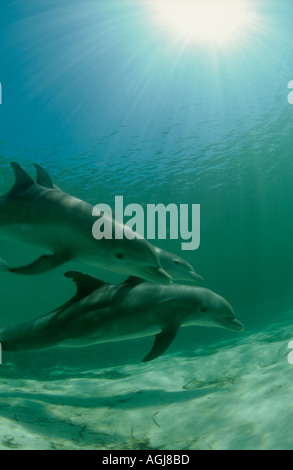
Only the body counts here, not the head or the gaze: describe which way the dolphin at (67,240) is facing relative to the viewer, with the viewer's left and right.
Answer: facing to the right of the viewer

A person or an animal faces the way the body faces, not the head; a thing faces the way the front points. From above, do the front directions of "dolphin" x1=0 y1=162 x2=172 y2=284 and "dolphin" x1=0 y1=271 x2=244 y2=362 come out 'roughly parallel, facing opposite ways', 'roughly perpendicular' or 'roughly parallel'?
roughly parallel

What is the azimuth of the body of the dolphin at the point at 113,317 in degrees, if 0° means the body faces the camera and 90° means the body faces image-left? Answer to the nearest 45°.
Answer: approximately 270°
